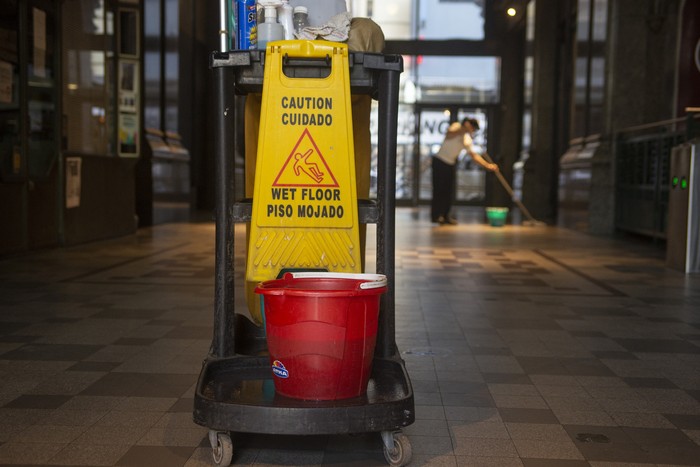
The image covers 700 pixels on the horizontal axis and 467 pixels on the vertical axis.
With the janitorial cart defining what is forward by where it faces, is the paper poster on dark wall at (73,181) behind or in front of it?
behind

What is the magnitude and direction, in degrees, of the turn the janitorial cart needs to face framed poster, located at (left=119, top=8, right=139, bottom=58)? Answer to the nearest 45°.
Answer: approximately 180°

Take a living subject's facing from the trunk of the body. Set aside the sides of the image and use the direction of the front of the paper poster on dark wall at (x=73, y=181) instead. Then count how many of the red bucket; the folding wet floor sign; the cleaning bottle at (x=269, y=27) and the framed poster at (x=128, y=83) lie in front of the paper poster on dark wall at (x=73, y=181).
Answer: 3

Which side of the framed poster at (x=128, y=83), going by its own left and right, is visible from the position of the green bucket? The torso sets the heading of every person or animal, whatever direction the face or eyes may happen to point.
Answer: left

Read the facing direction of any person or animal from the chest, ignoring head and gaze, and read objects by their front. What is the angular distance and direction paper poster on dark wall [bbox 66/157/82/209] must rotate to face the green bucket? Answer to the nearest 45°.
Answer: approximately 90° to its left
